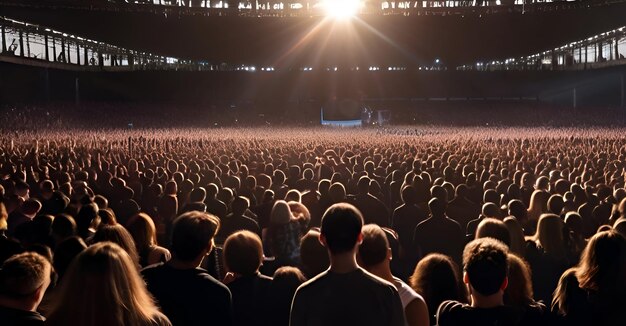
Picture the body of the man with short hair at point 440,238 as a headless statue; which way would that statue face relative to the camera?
away from the camera

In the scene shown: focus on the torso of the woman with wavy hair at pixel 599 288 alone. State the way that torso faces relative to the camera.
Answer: away from the camera

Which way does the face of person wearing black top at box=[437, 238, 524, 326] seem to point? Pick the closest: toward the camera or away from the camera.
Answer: away from the camera

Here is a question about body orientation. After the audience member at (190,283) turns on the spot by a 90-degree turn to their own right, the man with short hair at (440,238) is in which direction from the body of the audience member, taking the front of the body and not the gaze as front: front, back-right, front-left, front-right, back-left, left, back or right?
left

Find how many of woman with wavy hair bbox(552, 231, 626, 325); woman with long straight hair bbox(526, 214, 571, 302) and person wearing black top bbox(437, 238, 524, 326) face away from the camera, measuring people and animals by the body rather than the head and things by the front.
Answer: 3

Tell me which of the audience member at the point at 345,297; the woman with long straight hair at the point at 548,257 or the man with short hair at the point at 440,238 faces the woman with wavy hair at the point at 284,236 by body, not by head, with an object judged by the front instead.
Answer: the audience member

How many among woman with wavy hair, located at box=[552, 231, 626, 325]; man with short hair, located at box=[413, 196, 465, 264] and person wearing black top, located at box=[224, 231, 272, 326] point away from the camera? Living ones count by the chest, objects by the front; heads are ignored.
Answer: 3

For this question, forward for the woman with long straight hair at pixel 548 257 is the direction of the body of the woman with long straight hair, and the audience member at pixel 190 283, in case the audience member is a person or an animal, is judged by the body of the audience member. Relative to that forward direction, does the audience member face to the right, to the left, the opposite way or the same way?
the same way

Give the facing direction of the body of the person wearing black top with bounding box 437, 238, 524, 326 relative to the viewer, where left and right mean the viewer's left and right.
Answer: facing away from the viewer

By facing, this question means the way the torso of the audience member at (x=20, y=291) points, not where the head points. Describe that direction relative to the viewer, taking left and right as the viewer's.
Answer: facing away from the viewer and to the right of the viewer

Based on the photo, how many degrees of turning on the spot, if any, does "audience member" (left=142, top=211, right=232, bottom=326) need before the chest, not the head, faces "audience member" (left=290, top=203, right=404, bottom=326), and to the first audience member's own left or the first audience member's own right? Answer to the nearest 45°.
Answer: approximately 90° to the first audience member's own right

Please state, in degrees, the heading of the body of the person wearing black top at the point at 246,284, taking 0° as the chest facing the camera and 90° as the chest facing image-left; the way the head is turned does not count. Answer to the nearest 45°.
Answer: approximately 180°

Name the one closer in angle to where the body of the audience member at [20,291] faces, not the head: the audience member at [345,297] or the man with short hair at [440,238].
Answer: the man with short hair

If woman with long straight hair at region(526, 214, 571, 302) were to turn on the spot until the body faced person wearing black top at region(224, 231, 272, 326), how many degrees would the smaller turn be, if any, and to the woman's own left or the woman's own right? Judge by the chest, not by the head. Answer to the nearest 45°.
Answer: approximately 135° to the woman's own left

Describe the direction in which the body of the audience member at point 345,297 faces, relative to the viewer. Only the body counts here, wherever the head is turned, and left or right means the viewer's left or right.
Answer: facing away from the viewer

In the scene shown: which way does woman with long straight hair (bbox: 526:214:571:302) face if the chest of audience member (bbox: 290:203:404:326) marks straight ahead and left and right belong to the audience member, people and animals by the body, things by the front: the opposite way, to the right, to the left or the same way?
the same way

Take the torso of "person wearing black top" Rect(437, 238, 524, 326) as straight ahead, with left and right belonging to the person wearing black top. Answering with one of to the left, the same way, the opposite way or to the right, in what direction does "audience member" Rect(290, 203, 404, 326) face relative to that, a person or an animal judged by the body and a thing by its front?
the same way
